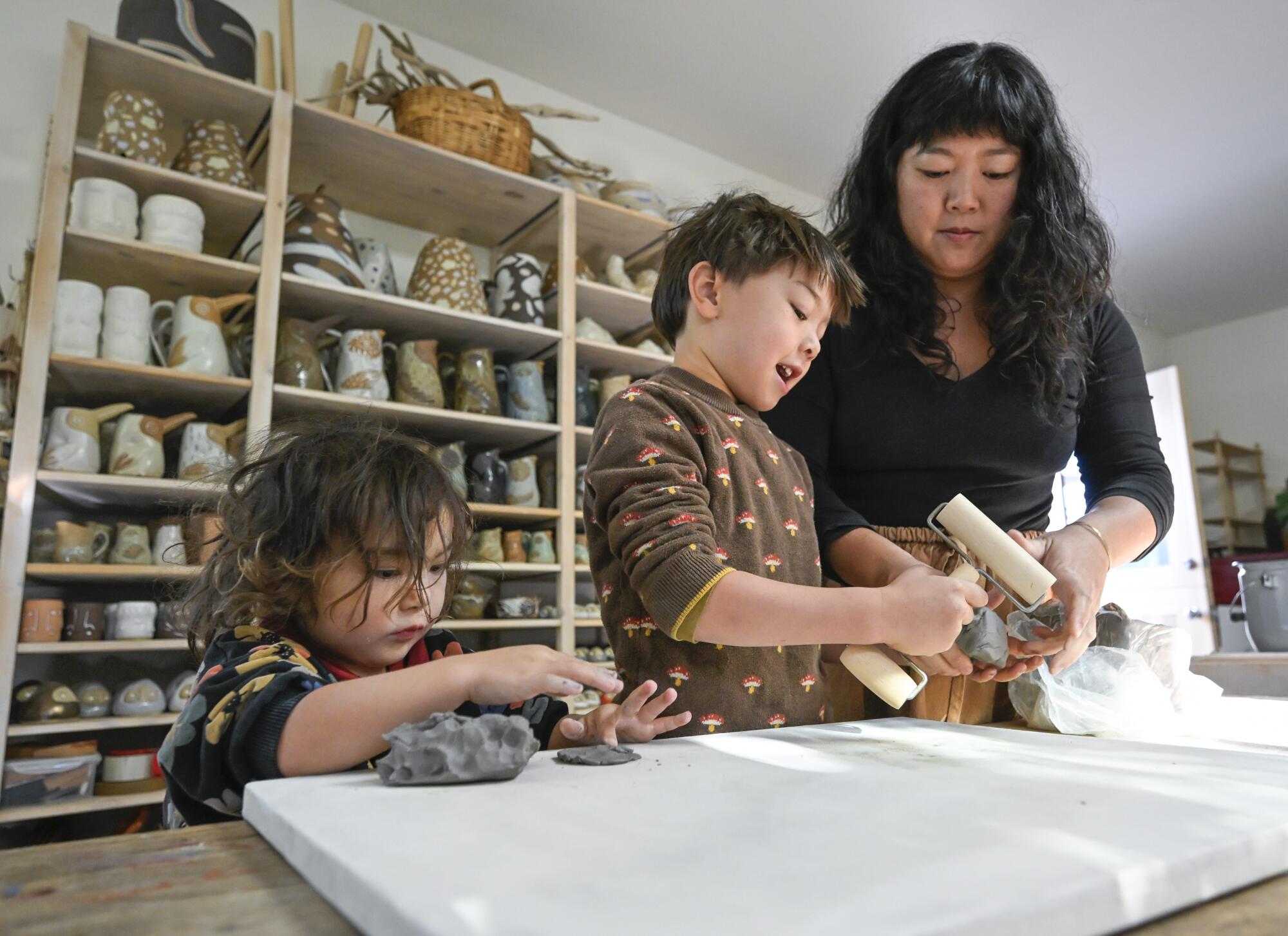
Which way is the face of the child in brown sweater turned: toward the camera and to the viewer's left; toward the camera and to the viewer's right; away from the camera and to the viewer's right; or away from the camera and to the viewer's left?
toward the camera and to the viewer's right

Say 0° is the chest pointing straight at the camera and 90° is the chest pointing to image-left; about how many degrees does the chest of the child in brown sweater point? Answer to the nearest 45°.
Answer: approximately 315°

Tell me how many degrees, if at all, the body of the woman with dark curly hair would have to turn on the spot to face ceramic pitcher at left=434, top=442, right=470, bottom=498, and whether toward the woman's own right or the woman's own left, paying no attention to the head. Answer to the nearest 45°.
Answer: approximately 135° to the woman's own right

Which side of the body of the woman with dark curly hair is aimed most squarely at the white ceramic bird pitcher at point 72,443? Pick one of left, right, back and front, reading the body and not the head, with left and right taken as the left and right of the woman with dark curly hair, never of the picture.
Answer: right

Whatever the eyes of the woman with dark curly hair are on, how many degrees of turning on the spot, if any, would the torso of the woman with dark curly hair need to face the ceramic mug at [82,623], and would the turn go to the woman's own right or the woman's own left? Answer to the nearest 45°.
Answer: approximately 90° to the woman's own right

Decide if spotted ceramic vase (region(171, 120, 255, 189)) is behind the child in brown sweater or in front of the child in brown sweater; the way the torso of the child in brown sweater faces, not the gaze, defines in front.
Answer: behind
